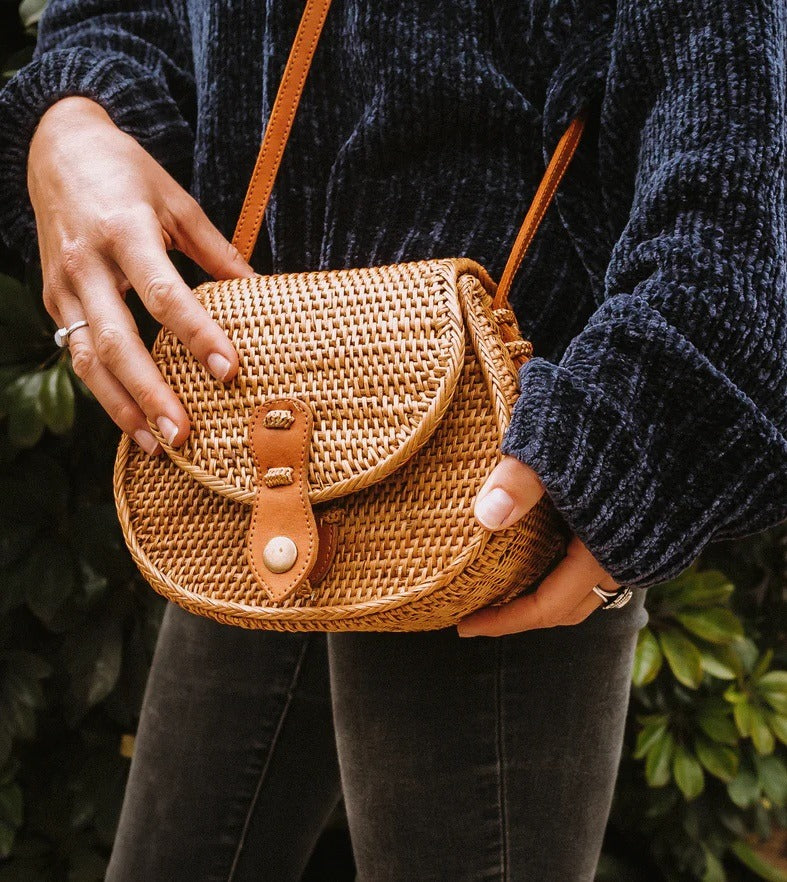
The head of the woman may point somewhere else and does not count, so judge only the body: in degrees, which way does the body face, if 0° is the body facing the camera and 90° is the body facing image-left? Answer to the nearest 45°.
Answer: approximately 45°
